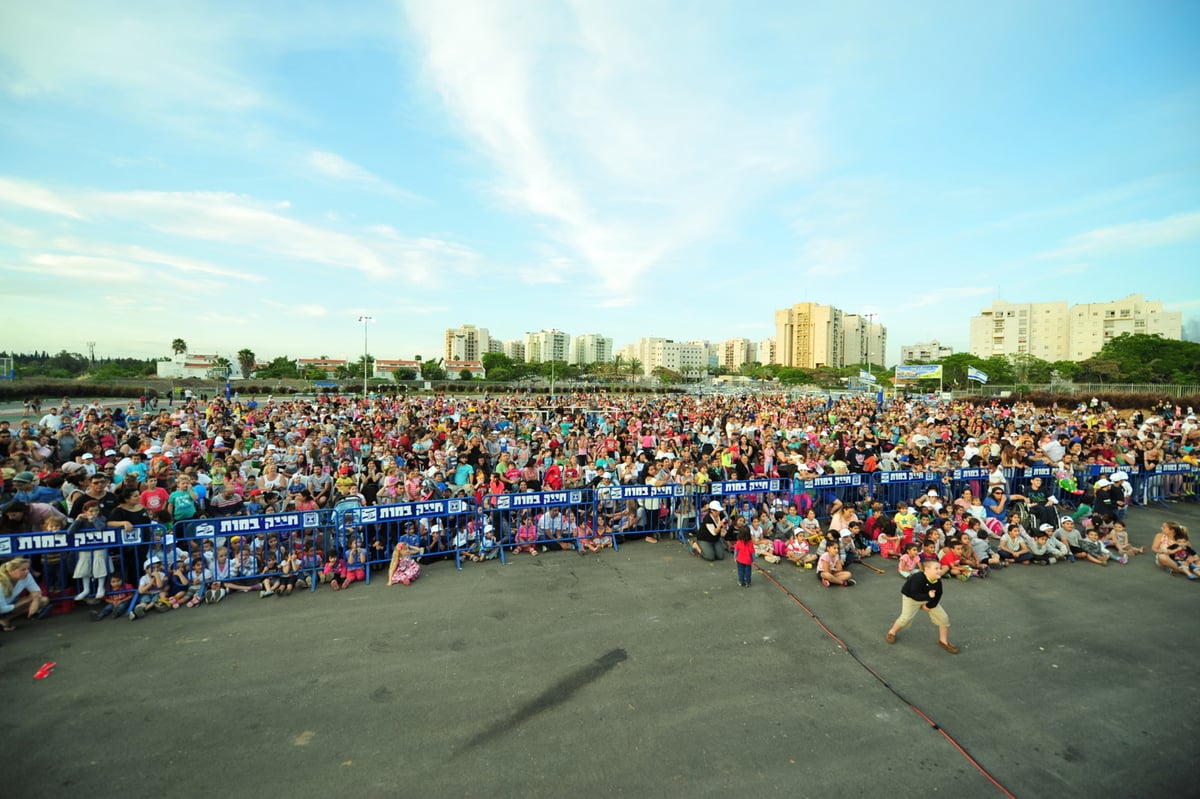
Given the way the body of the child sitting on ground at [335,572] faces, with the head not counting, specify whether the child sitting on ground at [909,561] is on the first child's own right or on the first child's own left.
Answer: on the first child's own left

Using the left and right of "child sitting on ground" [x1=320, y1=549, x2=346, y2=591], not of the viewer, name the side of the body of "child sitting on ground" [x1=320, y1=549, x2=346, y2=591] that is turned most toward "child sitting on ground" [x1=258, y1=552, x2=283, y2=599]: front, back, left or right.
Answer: right

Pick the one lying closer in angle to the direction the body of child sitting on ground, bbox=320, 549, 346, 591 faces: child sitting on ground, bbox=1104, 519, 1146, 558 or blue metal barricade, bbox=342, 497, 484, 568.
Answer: the child sitting on ground

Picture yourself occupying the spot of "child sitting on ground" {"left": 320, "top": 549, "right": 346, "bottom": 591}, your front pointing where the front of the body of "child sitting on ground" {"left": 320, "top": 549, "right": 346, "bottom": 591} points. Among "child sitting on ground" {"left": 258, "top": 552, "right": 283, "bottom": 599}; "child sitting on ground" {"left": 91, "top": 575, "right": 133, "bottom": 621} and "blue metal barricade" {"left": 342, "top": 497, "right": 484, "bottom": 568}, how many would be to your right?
2

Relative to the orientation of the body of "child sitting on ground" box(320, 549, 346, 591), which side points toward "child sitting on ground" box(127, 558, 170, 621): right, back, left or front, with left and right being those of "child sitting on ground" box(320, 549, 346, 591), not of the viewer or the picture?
right

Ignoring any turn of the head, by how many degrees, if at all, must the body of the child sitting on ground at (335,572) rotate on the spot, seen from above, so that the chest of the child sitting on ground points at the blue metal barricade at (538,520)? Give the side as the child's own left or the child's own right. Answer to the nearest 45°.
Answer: approximately 90° to the child's own left

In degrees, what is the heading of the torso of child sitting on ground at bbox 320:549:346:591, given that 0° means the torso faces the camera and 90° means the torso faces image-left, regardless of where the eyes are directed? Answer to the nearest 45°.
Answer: approximately 0°

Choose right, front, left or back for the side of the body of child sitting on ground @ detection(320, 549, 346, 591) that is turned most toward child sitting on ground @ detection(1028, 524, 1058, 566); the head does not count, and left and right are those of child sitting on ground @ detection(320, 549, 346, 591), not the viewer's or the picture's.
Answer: left
